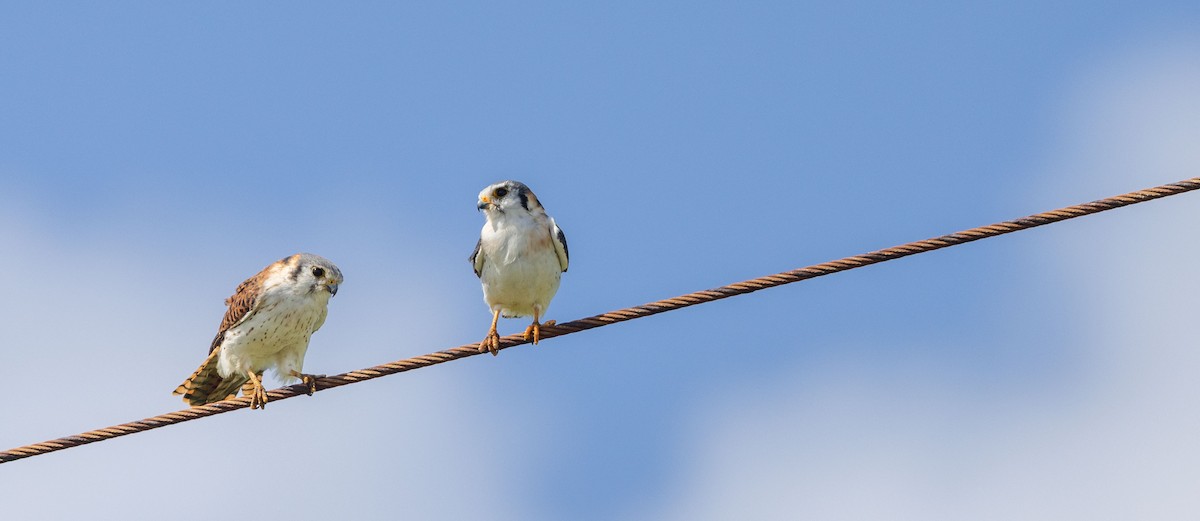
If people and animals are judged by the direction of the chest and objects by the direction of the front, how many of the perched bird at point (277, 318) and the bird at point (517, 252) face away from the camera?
0

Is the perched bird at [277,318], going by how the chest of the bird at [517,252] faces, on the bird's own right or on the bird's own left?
on the bird's own right

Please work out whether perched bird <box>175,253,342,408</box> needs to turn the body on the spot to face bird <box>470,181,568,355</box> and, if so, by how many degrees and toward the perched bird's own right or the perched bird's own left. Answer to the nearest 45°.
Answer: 0° — it already faces it

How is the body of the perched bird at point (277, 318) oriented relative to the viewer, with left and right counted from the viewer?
facing the viewer and to the right of the viewer

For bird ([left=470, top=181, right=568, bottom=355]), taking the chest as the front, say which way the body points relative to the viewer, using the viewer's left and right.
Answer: facing the viewer
